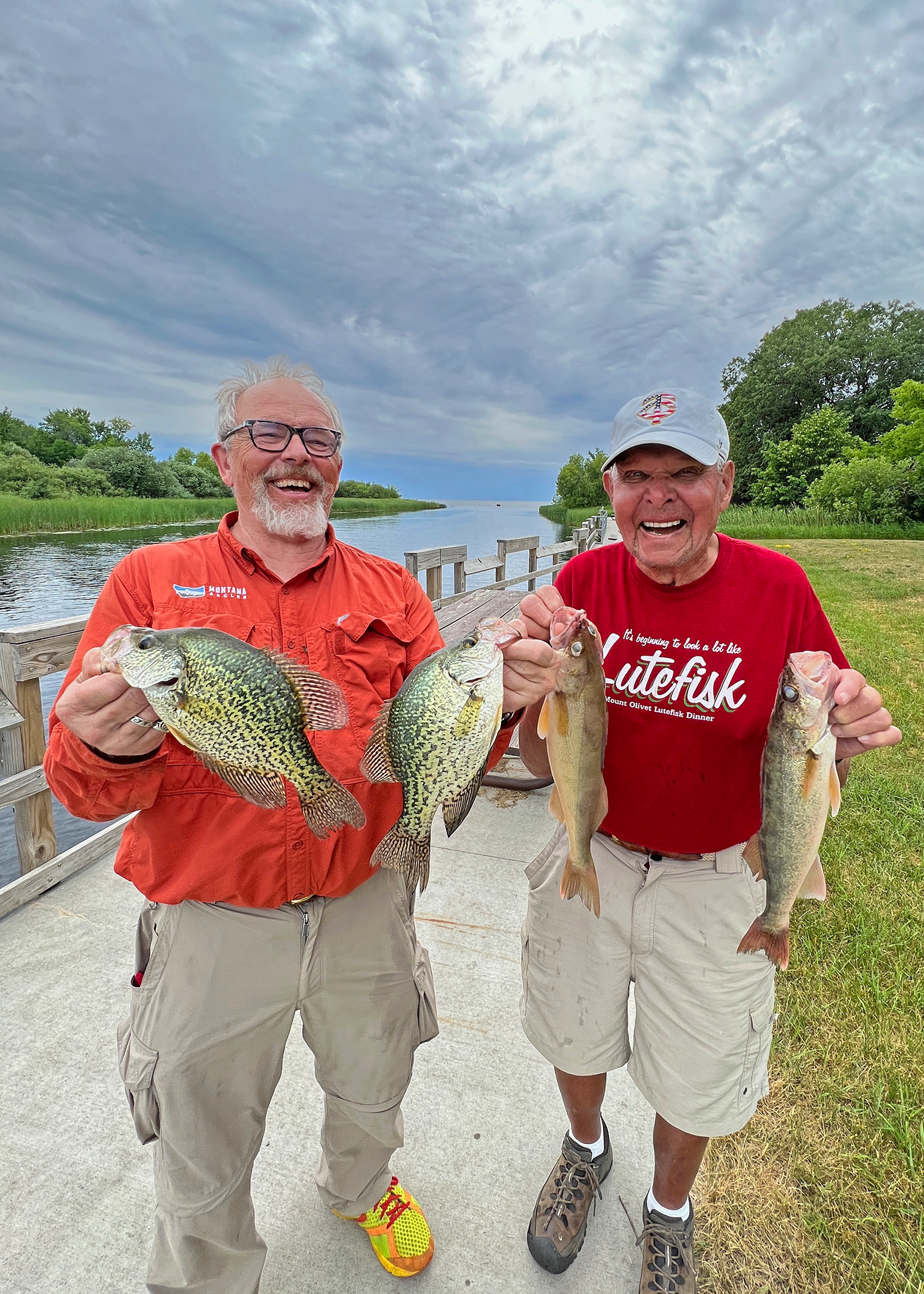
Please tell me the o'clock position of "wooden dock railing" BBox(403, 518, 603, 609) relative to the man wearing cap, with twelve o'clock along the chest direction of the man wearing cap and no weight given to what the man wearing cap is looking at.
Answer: The wooden dock railing is roughly at 5 o'clock from the man wearing cap.

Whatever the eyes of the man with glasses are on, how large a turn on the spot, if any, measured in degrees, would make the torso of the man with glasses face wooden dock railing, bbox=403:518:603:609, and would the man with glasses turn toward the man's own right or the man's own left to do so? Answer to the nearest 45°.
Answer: approximately 180°

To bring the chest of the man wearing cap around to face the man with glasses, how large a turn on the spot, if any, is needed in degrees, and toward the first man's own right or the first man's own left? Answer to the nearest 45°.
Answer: approximately 45° to the first man's own right

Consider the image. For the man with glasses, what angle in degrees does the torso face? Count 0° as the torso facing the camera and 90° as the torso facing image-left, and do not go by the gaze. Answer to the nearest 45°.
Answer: approximately 0°

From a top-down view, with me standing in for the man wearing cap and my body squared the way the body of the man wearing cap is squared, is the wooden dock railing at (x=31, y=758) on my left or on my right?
on my right

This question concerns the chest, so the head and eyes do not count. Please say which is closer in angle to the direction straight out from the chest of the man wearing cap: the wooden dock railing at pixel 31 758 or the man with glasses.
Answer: the man with glasses

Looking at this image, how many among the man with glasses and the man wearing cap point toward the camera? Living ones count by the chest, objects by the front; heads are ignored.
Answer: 2
